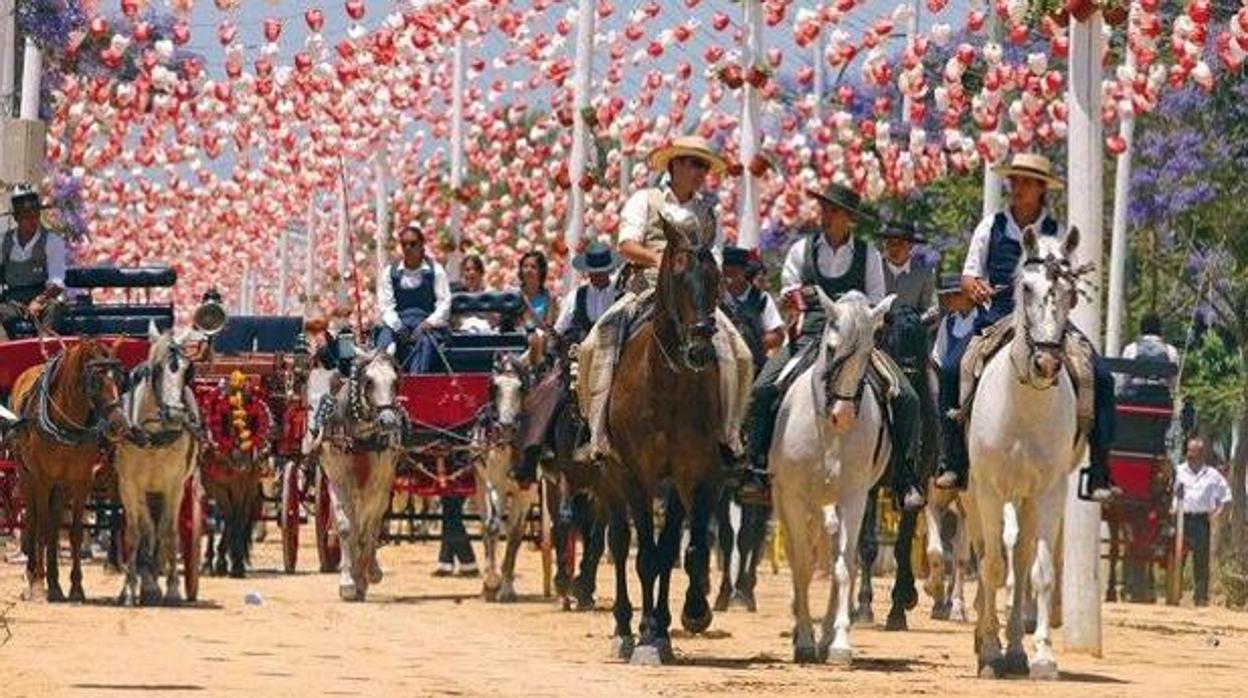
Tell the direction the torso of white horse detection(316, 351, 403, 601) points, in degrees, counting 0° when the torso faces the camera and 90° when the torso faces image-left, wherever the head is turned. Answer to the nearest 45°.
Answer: approximately 0°

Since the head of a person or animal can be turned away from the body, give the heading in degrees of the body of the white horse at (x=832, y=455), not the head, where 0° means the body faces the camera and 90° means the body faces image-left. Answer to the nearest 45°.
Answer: approximately 0°
